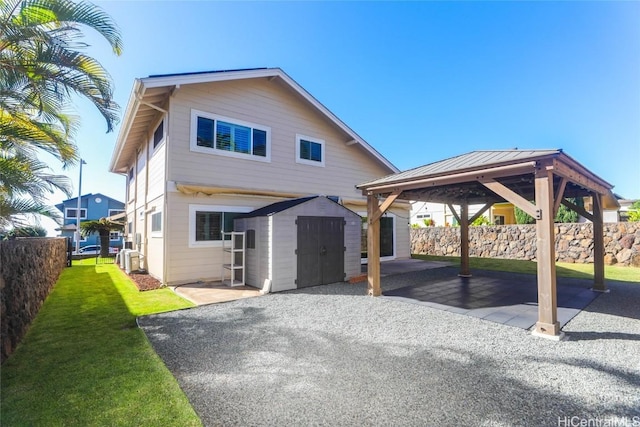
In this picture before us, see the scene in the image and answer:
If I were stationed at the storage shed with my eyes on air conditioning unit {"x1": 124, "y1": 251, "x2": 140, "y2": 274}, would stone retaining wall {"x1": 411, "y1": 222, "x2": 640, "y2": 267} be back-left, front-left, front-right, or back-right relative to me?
back-right

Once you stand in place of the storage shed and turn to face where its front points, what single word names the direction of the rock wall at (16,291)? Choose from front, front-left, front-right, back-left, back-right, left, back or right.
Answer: right

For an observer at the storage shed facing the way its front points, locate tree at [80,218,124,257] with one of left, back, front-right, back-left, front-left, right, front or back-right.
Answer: back

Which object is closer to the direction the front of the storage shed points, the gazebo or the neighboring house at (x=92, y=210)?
the gazebo

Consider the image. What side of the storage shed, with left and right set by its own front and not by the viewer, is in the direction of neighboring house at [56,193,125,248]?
back

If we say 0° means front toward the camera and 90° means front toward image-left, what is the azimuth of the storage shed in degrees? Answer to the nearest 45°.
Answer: approximately 315°

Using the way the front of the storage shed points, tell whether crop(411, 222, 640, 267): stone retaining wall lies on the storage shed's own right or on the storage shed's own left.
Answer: on the storage shed's own left

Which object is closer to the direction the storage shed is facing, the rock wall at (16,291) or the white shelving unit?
the rock wall

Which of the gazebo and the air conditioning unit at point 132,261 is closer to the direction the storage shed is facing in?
the gazebo

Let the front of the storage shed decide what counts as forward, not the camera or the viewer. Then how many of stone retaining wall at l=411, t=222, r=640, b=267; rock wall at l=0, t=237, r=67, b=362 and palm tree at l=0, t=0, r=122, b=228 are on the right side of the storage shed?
2

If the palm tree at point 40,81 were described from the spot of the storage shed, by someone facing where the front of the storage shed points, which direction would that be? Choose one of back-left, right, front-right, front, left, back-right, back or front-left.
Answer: right
